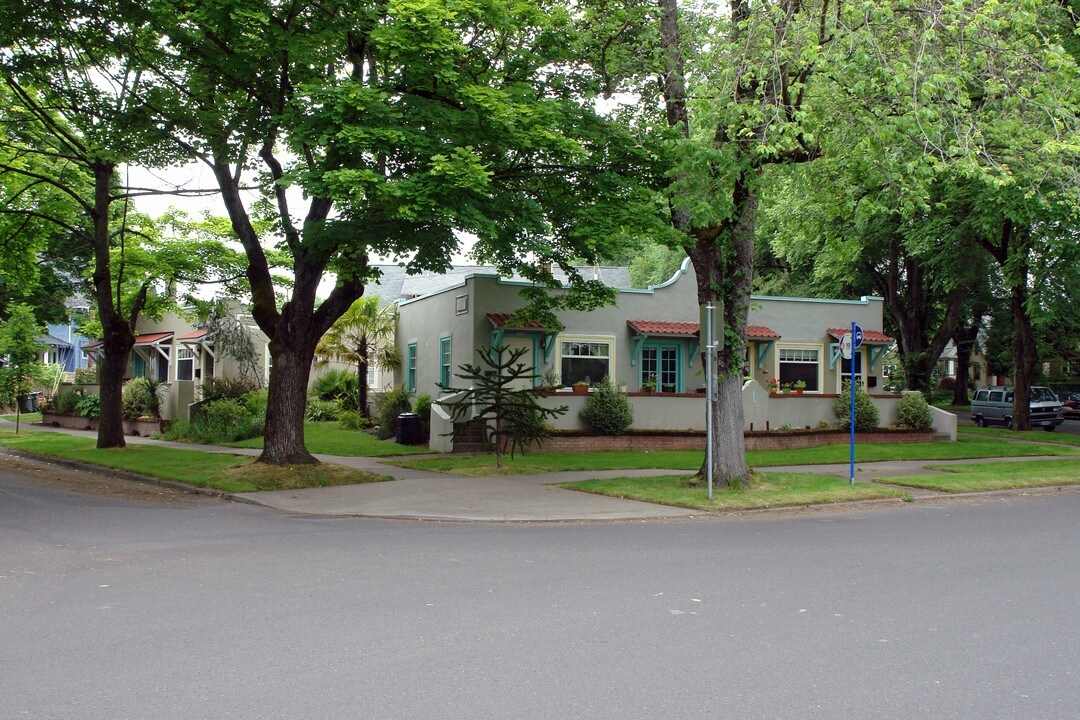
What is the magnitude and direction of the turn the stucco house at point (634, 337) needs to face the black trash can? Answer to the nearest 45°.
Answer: approximately 90° to its right

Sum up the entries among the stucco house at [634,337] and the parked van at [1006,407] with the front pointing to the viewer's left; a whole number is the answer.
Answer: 0

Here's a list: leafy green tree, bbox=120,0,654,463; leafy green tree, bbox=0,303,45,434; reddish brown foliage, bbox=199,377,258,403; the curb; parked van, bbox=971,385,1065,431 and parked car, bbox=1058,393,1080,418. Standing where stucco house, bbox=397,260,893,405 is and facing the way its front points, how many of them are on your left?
2

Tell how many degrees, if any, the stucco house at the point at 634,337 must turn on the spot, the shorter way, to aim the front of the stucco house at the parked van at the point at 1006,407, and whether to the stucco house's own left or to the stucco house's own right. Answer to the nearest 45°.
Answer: approximately 90° to the stucco house's own left

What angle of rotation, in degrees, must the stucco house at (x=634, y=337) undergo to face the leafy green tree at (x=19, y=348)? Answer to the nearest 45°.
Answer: approximately 135° to its right

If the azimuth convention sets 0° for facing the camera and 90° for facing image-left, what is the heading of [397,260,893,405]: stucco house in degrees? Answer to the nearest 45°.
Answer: approximately 315°

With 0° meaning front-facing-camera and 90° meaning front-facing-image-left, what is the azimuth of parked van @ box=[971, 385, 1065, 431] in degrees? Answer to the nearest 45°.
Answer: approximately 315°

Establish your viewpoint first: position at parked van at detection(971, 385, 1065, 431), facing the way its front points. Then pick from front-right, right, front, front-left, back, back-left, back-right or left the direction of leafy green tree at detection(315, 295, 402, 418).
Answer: right
